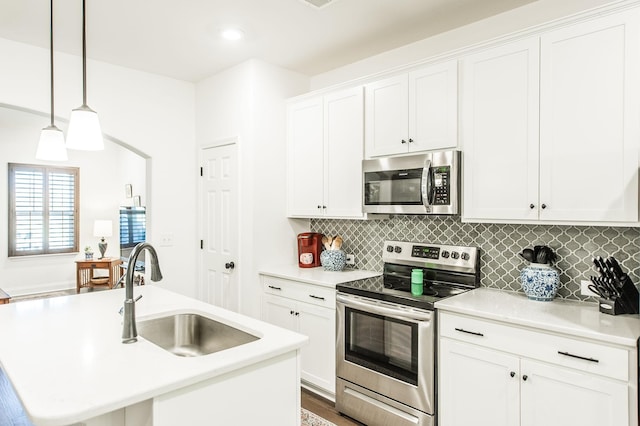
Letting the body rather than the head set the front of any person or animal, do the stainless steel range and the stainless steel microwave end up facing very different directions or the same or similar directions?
same or similar directions

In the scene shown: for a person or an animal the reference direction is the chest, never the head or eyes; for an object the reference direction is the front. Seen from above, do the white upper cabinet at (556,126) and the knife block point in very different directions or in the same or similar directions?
same or similar directions

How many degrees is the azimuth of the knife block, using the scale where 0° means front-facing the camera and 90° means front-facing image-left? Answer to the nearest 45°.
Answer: approximately 45°

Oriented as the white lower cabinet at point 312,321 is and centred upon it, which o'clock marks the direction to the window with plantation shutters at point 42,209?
The window with plantation shutters is roughly at 3 o'clock from the white lower cabinet.

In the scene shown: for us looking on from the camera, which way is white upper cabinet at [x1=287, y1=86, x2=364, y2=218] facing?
facing the viewer and to the left of the viewer

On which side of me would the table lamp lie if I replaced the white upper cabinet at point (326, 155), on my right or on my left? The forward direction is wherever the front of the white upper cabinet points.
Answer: on my right

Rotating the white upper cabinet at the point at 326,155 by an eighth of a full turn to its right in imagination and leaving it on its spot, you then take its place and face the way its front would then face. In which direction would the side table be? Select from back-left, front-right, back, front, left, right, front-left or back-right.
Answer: front-right

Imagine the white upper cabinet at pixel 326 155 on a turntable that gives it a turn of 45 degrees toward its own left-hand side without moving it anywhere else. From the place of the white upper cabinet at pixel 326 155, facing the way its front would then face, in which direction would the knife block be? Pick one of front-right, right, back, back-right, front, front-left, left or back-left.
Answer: front-left

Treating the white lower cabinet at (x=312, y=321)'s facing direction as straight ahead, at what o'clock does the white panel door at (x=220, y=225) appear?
The white panel door is roughly at 3 o'clock from the white lower cabinet.

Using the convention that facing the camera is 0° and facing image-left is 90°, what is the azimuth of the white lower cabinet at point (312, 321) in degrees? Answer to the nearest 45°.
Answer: approximately 45°

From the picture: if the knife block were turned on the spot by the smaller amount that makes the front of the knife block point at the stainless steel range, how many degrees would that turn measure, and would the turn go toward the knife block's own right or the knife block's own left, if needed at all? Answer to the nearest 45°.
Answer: approximately 45° to the knife block's own right

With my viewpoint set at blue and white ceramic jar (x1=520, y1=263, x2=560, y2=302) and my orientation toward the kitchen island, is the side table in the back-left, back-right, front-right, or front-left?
front-right

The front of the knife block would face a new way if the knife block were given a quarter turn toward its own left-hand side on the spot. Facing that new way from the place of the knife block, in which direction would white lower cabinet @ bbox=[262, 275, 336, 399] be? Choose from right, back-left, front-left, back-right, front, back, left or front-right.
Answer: back-right

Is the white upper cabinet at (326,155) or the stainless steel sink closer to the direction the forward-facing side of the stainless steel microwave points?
the stainless steel sink

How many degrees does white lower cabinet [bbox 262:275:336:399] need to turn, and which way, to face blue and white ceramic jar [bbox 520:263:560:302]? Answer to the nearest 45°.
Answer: approximately 90° to its left

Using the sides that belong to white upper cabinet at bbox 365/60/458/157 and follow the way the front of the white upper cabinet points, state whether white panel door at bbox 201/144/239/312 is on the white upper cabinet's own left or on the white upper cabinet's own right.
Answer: on the white upper cabinet's own right
